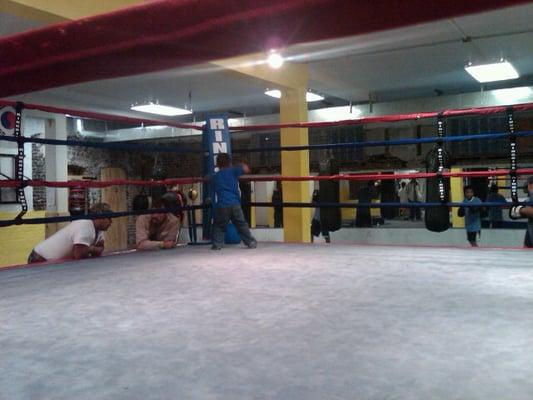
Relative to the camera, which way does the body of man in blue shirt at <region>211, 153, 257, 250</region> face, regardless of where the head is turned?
away from the camera

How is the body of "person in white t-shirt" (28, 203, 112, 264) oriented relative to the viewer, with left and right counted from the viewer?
facing to the right of the viewer

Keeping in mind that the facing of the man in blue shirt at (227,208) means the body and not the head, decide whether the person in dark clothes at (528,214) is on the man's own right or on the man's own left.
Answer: on the man's own right

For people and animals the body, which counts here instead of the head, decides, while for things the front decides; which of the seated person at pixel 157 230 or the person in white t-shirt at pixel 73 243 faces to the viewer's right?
the person in white t-shirt at pixel 73 243

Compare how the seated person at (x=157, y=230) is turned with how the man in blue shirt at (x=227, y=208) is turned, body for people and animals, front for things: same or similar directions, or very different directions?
very different directions
